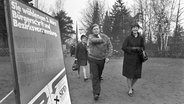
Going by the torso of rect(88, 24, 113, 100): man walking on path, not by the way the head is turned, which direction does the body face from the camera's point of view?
toward the camera

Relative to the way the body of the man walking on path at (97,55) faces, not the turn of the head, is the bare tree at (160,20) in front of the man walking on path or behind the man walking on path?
behind

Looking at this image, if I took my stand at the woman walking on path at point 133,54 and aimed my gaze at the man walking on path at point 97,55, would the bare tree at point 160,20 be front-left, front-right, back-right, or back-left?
back-right

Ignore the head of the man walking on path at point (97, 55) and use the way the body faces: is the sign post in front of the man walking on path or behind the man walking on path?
in front

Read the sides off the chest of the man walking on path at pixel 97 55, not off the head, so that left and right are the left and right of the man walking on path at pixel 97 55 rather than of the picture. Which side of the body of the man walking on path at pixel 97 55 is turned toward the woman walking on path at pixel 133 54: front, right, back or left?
left

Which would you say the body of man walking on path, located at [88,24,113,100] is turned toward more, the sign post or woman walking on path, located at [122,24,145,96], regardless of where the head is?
the sign post
